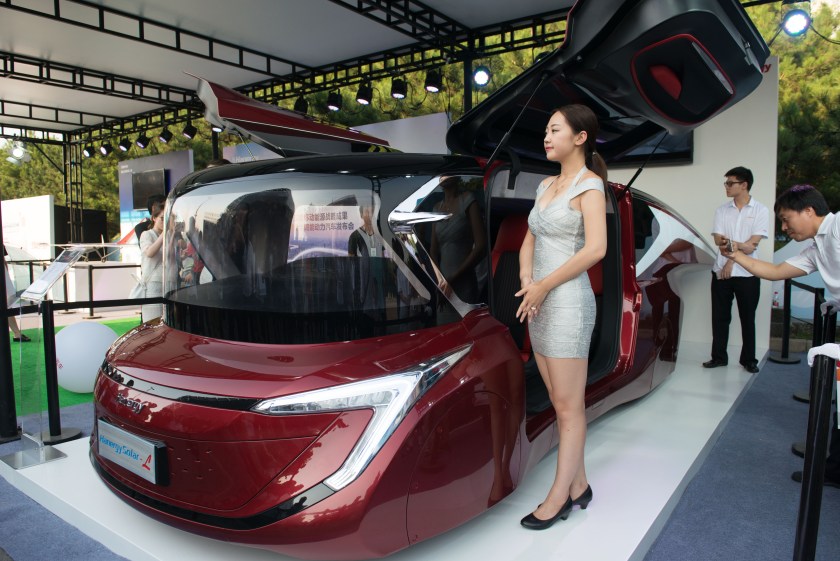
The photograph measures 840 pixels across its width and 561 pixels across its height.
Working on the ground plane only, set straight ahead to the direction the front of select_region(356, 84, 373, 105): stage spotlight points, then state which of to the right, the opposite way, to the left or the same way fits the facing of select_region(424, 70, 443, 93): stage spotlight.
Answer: the same way

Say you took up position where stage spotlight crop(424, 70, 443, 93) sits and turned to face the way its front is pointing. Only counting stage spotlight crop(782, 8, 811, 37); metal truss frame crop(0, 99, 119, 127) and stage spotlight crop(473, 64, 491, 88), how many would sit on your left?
2

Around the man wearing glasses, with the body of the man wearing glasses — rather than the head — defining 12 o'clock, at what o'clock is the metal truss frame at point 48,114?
The metal truss frame is roughly at 2 o'clock from the man wearing glasses.

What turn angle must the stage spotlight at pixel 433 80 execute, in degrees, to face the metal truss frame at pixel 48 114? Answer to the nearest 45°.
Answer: approximately 90° to its right

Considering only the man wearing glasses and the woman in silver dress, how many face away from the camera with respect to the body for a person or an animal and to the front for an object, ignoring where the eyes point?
0

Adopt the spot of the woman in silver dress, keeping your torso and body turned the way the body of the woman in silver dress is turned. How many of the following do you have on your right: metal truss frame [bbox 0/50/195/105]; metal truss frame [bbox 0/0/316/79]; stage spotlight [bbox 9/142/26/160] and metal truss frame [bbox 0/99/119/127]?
4

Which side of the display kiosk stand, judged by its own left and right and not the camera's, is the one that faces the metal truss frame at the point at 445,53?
back

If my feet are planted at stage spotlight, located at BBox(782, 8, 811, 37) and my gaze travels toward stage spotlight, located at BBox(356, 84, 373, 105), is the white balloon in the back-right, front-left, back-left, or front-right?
front-left

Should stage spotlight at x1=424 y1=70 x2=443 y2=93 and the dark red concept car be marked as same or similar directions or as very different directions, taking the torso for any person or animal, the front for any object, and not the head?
same or similar directions

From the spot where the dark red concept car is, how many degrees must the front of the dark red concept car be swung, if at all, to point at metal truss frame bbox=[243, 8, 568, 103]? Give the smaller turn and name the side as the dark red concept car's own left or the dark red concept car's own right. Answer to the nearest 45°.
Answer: approximately 135° to the dark red concept car's own right

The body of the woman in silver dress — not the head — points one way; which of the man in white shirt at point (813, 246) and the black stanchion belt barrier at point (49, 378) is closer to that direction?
the black stanchion belt barrier

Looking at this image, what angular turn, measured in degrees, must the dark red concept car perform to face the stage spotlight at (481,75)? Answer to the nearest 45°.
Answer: approximately 135° to its right

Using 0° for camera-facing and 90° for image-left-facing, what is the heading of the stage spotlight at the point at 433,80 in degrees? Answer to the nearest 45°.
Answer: approximately 45°

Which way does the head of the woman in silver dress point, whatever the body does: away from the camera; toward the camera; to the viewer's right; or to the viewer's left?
to the viewer's left

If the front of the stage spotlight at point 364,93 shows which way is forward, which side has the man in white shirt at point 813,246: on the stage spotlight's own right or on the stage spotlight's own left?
on the stage spotlight's own left
